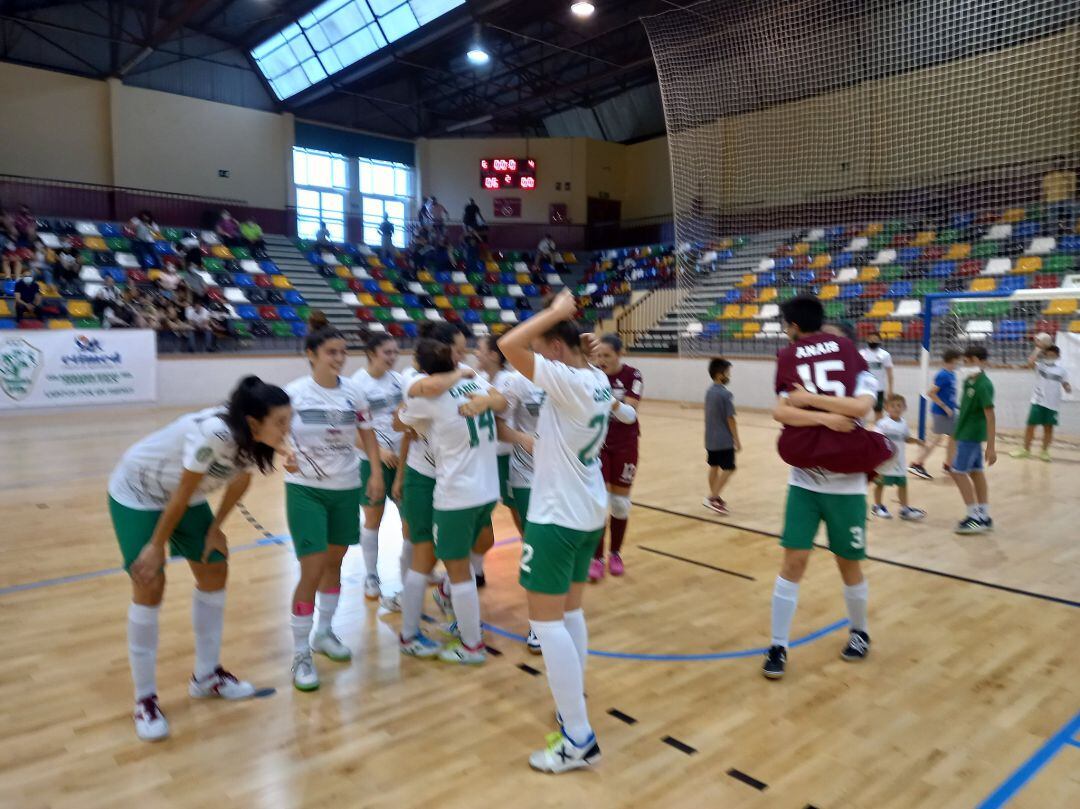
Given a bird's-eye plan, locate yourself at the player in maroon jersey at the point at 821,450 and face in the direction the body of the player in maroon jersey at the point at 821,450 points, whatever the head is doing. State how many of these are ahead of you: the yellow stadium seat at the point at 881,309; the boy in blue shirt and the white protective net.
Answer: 3

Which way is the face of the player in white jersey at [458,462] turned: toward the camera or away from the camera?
away from the camera

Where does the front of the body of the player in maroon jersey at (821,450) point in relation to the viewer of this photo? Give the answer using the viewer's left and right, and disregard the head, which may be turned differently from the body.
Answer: facing away from the viewer

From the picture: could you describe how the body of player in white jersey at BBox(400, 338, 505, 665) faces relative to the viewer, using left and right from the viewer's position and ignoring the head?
facing away from the viewer and to the left of the viewer

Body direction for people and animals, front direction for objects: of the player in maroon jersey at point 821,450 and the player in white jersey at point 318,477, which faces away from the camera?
the player in maroon jersey

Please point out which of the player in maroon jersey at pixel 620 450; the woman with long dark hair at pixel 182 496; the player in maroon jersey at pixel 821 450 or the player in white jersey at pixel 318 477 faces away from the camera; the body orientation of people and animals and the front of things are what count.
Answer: the player in maroon jersey at pixel 821 450

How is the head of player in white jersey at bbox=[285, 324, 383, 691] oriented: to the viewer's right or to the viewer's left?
to the viewer's right

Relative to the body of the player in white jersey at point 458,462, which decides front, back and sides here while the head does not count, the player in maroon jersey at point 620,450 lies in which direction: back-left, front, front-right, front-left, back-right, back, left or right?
right

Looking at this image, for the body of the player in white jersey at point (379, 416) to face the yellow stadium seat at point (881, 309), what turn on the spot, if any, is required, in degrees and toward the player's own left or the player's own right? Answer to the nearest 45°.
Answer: approximately 90° to the player's own left

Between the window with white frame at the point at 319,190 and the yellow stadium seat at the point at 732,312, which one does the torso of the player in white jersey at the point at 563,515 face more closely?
the window with white frame

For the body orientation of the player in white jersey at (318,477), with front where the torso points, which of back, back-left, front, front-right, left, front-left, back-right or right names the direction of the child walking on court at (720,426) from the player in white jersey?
left

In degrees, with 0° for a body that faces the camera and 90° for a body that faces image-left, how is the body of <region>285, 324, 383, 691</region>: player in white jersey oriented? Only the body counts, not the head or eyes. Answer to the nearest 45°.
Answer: approximately 315°
